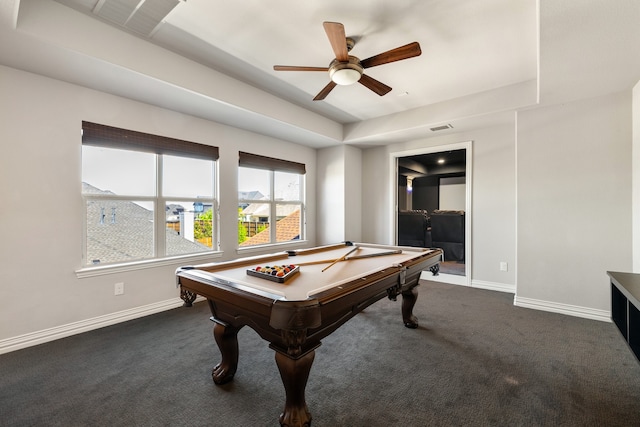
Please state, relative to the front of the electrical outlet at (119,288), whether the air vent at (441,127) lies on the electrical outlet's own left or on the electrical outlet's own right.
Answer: on the electrical outlet's own left

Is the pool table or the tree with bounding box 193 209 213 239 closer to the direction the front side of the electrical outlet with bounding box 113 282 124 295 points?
the pool table

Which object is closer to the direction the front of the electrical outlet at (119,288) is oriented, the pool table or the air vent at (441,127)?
the pool table

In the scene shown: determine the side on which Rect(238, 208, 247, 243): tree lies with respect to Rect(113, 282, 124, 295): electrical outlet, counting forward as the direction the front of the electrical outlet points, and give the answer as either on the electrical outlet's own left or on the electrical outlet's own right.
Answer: on the electrical outlet's own left

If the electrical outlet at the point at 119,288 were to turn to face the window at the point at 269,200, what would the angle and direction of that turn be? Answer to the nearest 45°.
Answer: approximately 90° to its left

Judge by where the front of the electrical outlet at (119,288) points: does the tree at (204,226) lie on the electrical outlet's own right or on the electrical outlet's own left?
on the electrical outlet's own left
